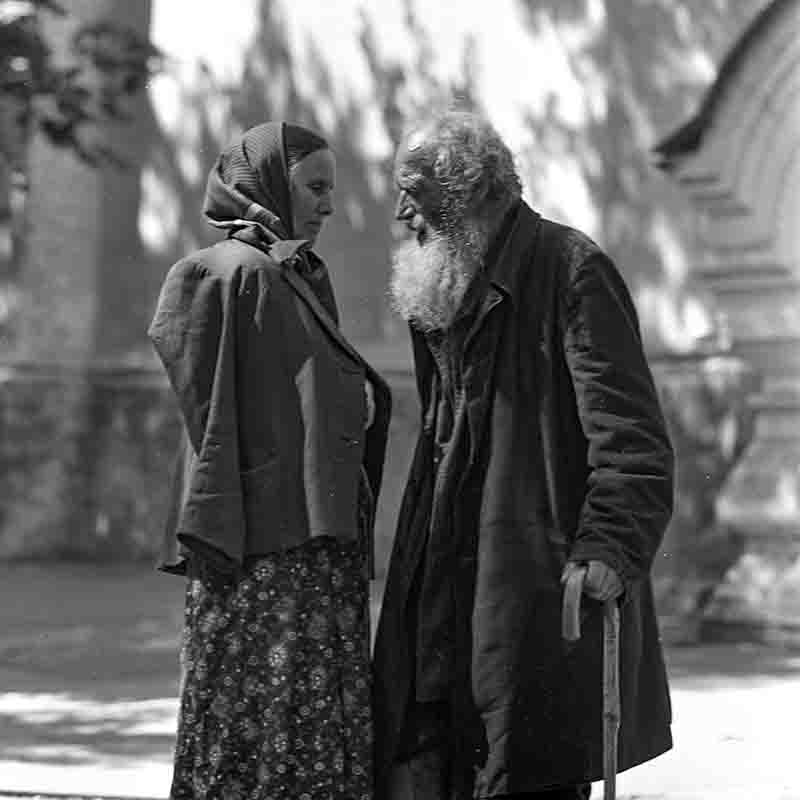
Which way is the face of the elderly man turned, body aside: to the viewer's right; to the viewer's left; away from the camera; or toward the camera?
to the viewer's left

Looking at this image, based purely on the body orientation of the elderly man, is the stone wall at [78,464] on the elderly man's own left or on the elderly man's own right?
on the elderly man's own right

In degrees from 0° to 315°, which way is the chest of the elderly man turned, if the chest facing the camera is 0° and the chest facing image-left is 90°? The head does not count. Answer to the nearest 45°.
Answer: approximately 45°

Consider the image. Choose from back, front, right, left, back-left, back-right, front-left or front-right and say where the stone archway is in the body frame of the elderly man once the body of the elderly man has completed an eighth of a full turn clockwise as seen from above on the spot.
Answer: right

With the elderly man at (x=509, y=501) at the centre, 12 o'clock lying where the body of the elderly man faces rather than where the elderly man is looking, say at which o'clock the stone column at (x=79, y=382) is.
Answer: The stone column is roughly at 4 o'clock from the elderly man.

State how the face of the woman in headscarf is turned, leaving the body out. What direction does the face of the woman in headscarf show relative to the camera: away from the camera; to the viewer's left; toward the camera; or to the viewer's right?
to the viewer's right
